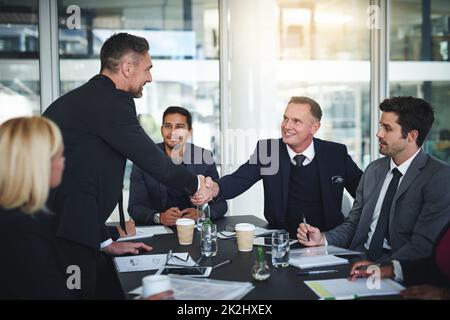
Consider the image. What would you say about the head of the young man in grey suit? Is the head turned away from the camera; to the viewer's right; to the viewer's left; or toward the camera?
to the viewer's left

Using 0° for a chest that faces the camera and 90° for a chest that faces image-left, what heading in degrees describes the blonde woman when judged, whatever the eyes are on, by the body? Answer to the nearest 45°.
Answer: approximately 225°

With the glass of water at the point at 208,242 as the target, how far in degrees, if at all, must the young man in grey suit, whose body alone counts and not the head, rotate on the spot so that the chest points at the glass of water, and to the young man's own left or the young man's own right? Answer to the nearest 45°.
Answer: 0° — they already face it

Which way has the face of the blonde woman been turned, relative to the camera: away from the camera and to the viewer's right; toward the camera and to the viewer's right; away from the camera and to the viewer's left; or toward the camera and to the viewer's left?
away from the camera and to the viewer's right

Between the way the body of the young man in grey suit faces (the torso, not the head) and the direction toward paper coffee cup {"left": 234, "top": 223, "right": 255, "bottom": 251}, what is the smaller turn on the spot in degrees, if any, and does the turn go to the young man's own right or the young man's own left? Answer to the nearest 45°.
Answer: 0° — they already face it

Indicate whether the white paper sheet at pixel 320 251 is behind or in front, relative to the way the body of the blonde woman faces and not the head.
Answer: in front

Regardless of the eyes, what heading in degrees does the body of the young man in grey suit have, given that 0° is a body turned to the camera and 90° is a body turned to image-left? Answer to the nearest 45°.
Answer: approximately 45°

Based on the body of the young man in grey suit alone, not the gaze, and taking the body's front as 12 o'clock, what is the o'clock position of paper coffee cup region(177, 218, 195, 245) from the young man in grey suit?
The paper coffee cup is roughly at 1 o'clock from the young man in grey suit.
